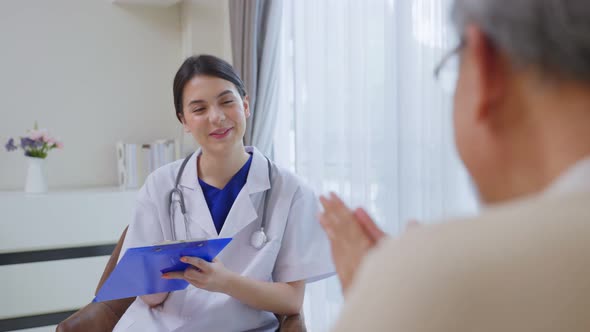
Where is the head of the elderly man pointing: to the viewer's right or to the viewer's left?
to the viewer's left

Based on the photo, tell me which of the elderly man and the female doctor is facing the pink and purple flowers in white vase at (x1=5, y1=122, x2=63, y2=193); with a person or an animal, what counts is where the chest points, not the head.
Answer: the elderly man

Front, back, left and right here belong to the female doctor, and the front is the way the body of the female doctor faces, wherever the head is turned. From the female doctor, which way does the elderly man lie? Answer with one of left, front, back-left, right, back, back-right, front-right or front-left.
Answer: front

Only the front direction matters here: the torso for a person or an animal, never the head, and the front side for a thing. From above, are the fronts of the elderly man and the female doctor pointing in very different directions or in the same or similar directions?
very different directions

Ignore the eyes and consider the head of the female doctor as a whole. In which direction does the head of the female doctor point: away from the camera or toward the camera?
toward the camera

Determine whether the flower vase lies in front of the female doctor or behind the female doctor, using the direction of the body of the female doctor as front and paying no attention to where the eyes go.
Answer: behind

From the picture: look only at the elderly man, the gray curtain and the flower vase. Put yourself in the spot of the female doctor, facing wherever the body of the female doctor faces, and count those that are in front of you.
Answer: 1

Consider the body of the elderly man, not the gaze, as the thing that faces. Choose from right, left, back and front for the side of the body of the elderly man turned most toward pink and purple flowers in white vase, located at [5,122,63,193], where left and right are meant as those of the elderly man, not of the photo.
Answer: front

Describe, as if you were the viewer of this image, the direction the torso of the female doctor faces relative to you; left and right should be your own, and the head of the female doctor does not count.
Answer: facing the viewer

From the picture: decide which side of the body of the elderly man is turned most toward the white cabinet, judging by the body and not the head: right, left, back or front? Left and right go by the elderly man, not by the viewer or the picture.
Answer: front

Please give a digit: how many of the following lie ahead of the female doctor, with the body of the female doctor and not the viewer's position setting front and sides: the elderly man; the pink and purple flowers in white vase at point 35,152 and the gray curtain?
1

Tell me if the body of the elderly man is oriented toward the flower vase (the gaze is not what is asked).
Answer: yes

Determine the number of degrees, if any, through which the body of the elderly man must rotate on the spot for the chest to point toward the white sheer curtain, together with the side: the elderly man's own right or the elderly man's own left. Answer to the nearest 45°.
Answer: approximately 45° to the elderly man's own right

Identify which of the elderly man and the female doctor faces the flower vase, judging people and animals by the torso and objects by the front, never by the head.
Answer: the elderly man

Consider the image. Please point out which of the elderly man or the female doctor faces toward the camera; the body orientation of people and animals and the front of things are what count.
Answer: the female doctor
